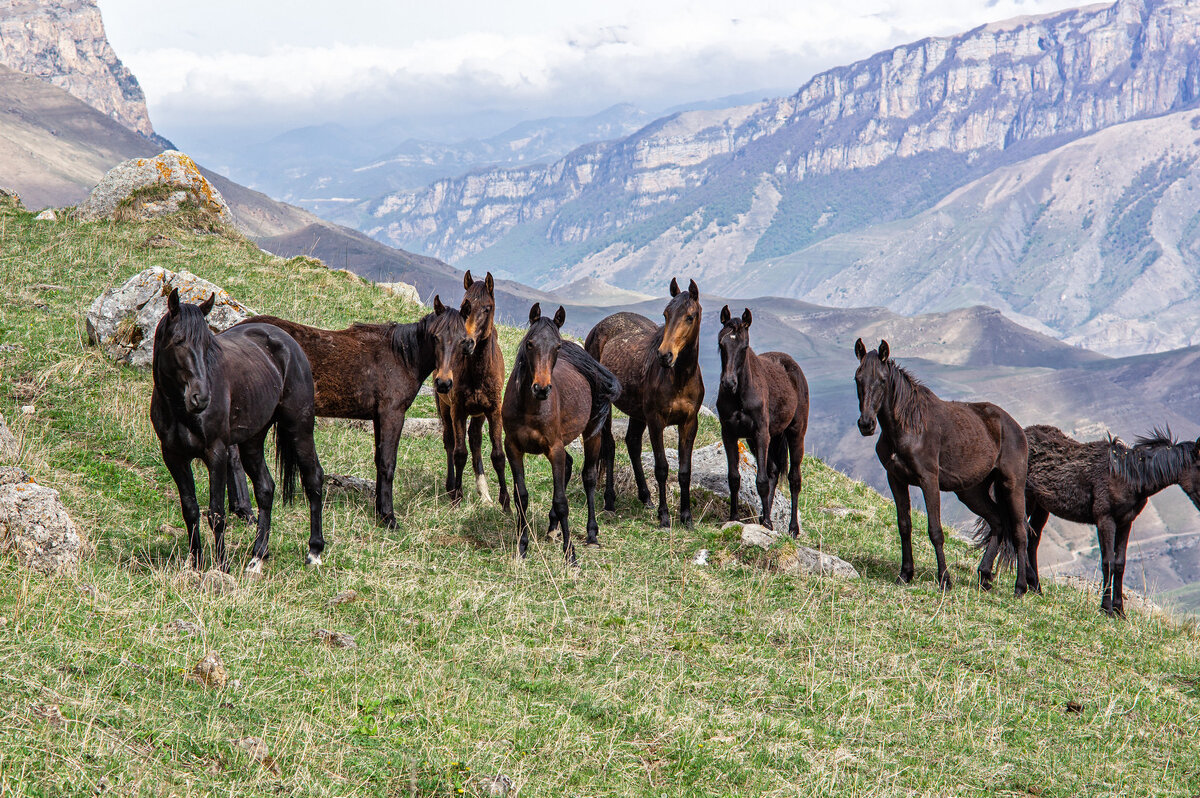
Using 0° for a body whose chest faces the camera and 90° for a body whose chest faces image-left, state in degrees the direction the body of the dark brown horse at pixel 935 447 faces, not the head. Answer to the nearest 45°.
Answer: approximately 45°

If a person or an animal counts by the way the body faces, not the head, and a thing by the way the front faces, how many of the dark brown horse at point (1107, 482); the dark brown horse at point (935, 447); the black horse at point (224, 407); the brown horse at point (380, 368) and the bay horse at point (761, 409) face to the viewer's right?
2

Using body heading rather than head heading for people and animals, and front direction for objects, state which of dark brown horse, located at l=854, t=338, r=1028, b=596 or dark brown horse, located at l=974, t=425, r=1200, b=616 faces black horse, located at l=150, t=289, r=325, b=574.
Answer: dark brown horse, located at l=854, t=338, r=1028, b=596

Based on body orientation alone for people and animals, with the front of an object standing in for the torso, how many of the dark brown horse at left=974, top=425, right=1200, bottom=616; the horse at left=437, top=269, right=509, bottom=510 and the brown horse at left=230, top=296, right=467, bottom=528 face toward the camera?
1

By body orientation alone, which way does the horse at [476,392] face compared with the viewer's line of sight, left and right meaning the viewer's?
facing the viewer

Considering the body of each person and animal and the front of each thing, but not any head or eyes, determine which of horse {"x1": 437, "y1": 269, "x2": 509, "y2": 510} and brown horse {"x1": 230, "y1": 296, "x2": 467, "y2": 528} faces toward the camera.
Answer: the horse

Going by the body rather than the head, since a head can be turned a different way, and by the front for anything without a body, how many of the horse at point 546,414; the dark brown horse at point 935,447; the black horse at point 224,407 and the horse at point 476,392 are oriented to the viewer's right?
0

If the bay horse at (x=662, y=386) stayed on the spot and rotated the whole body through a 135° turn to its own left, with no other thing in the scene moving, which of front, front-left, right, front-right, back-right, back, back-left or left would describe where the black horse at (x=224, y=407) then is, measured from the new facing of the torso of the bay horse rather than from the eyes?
back-left

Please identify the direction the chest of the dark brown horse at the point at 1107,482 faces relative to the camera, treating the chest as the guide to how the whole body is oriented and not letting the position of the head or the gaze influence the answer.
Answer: to the viewer's right

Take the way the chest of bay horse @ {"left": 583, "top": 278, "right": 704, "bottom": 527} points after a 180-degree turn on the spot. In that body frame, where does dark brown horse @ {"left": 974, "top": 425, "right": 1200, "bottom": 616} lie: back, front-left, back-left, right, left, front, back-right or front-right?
back-right

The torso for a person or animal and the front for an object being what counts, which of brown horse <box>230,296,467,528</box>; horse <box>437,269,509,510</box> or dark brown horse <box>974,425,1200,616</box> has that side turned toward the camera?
the horse

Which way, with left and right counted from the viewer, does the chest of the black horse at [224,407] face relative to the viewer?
facing the viewer and to the left of the viewer

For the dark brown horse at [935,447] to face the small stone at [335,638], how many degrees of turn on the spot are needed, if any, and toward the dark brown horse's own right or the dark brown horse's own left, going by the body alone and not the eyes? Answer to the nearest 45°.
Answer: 0° — it already faces it

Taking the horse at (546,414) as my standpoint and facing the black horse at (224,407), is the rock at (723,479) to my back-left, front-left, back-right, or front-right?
back-right

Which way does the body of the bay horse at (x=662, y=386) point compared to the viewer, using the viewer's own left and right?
facing the viewer and to the right of the viewer

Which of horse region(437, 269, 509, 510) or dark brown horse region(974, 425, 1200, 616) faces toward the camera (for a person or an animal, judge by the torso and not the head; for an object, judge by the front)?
the horse

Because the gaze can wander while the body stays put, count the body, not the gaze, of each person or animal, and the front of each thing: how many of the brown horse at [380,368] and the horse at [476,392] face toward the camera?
1

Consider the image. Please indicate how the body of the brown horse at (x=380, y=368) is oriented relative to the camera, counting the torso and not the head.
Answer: to the viewer's right
